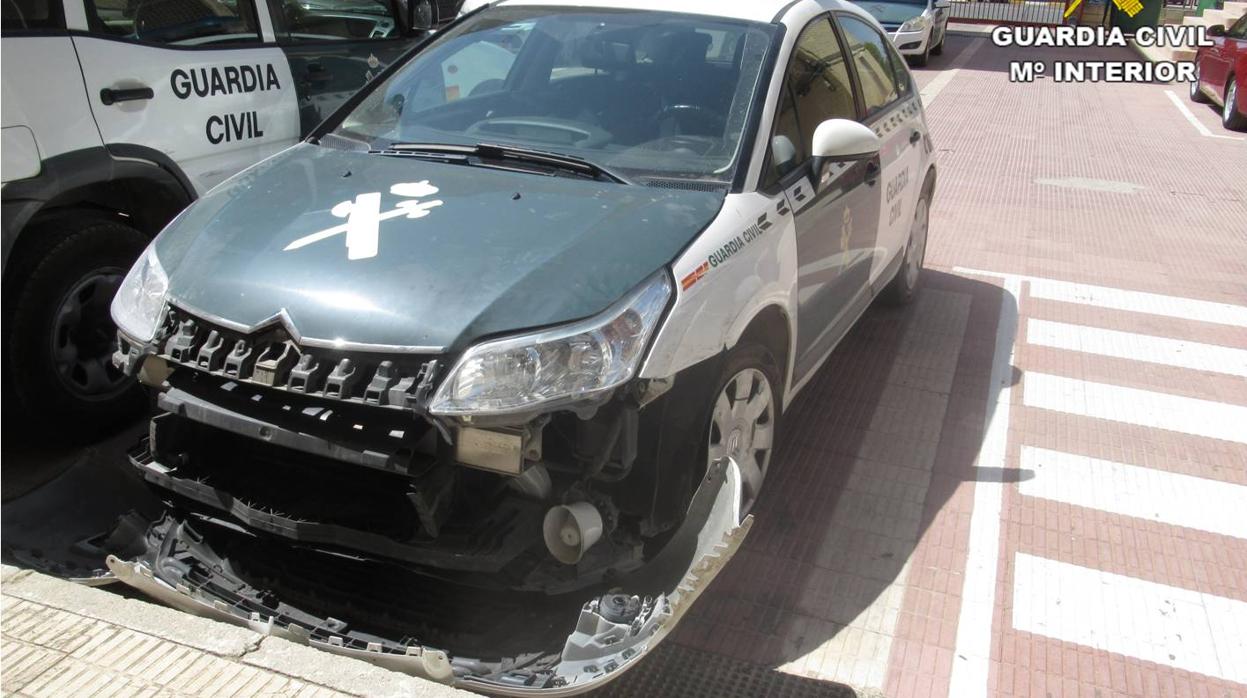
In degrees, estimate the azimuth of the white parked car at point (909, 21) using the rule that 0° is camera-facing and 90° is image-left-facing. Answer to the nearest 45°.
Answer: approximately 45°

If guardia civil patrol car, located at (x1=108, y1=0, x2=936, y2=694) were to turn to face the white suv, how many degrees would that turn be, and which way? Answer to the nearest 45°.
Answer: approximately 90° to its right

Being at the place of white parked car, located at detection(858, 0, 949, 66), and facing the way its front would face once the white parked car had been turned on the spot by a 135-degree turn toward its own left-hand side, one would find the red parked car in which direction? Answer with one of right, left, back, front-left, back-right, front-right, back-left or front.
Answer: front-right

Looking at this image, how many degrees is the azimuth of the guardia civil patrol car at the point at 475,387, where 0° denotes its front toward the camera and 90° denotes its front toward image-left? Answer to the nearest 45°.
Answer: approximately 45°

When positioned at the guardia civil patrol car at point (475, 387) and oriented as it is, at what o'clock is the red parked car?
The red parked car is roughly at 6 o'clock from the guardia civil patrol car.
